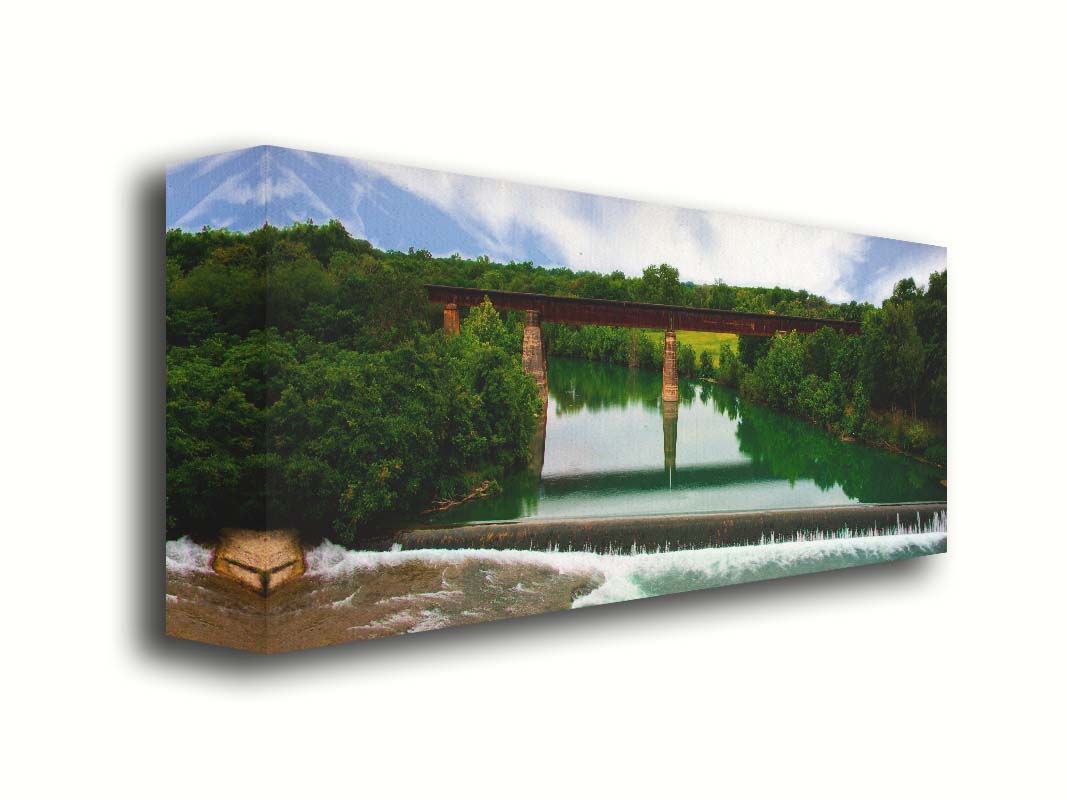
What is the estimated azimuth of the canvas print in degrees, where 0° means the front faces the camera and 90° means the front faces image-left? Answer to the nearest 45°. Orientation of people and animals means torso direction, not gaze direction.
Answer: approximately 315°
